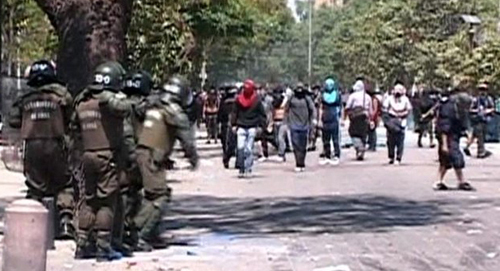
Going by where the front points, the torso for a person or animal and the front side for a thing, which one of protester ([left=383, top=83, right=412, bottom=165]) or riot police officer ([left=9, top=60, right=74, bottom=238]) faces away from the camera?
the riot police officer

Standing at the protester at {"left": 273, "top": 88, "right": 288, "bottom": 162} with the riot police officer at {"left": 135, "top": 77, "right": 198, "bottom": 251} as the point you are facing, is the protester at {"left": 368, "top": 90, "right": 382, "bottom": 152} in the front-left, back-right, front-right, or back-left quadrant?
back-left

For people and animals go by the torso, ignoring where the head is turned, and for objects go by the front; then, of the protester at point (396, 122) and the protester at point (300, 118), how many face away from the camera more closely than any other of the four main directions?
0

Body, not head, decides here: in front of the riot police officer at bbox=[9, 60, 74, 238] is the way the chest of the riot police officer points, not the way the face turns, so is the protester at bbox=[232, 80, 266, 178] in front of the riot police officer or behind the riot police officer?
in front

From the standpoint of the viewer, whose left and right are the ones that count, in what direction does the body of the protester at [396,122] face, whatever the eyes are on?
facing the viewer

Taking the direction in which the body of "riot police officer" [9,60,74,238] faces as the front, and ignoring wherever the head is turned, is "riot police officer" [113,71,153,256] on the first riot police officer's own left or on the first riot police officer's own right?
on the first riot police officer's own right

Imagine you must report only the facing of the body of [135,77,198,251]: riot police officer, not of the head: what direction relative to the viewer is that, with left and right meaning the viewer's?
facing away from the viewer and to the right of the viewer

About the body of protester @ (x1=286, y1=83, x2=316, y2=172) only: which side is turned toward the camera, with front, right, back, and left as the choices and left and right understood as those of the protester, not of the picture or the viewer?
front

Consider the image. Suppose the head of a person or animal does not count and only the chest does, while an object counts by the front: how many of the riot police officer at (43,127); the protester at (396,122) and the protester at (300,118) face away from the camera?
1

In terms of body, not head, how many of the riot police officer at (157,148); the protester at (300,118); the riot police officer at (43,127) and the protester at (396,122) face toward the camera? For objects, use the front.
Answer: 2

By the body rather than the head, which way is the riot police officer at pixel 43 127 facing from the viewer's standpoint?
away from the camera
